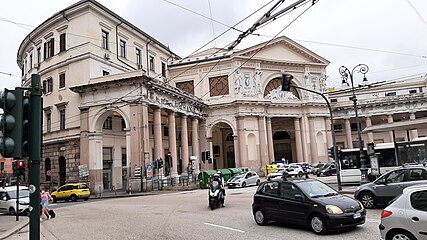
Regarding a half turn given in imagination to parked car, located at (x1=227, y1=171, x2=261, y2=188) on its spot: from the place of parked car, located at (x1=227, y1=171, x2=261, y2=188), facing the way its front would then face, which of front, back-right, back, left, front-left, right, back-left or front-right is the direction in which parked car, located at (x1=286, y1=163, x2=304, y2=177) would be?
front

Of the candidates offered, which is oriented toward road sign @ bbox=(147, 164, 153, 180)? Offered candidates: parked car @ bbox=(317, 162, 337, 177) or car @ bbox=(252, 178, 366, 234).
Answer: parked car @ bbox=(317, 162, 337, 177)

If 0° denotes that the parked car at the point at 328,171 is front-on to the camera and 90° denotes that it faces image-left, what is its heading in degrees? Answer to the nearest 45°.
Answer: approximately 45°

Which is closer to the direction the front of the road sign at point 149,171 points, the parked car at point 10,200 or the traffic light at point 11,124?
the traffic light

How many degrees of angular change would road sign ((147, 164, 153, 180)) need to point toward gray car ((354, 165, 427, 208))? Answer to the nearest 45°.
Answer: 0° — it already faces it

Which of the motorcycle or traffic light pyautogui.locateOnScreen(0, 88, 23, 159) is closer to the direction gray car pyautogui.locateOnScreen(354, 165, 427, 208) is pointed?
the motorcycle

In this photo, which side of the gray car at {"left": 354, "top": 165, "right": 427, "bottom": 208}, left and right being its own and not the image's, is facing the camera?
left

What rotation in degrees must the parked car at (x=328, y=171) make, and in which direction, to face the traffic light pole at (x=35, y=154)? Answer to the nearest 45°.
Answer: approximately 45° to its left
